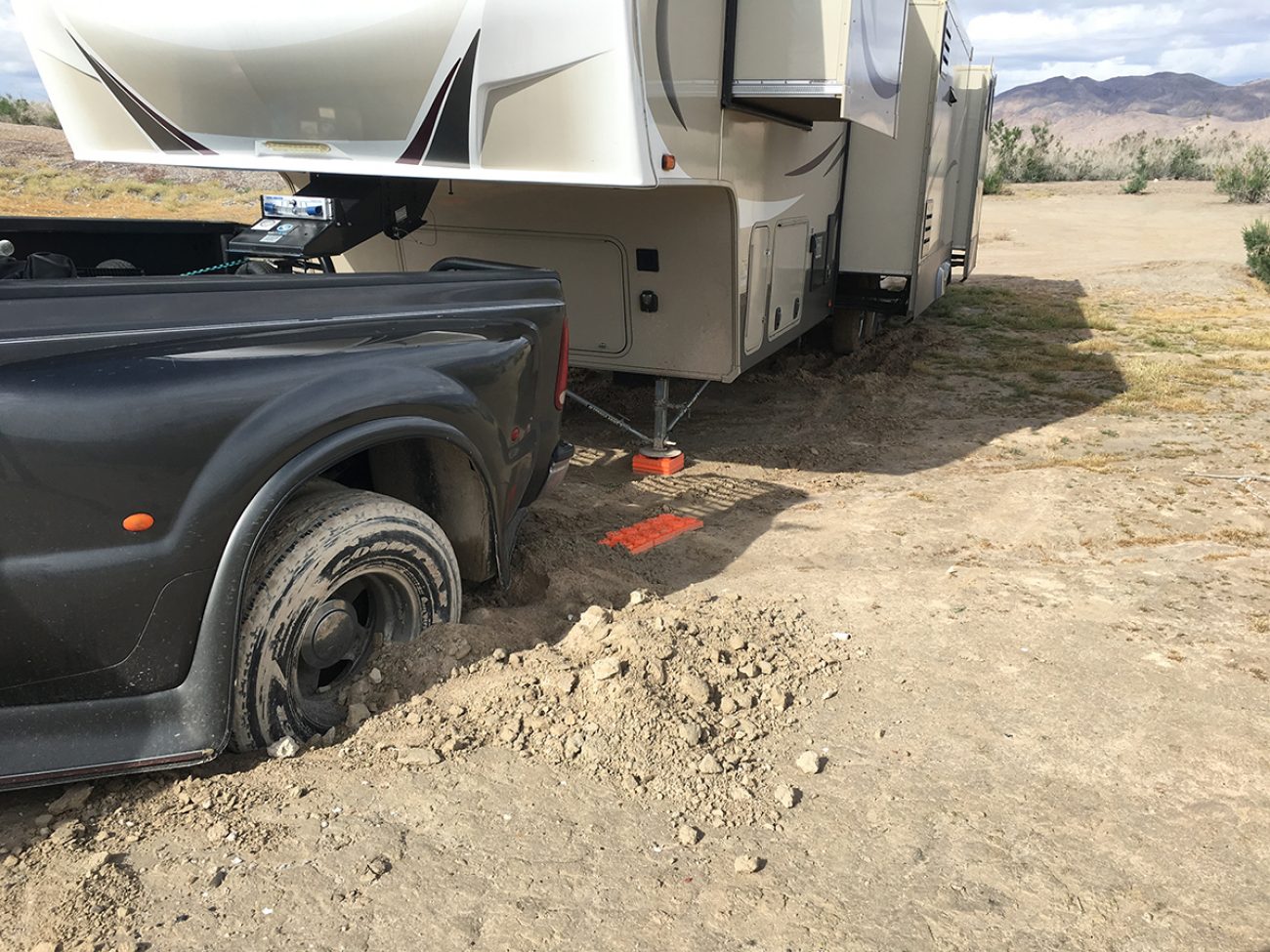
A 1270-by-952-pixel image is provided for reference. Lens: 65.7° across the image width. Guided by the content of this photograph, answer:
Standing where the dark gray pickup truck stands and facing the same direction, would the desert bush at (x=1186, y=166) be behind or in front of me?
behind

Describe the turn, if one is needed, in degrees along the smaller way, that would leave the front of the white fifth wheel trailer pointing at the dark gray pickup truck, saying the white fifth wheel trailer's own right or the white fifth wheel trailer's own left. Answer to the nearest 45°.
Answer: approximately 45° to the white fifth wheel trailer's own left

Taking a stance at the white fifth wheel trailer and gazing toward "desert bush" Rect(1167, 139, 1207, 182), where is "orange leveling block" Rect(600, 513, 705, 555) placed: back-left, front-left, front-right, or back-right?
back-right

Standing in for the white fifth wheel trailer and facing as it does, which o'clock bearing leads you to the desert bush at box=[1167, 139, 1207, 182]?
The desert bush is roughly at 6 o'clock from the white fifth wheel trailer.

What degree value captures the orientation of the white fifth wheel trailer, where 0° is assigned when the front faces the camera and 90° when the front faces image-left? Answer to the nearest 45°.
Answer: approximately 45°

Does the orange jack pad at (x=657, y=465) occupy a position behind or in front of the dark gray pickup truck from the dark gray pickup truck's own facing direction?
behind

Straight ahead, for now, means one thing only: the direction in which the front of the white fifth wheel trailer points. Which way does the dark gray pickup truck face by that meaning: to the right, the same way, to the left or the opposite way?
the same way

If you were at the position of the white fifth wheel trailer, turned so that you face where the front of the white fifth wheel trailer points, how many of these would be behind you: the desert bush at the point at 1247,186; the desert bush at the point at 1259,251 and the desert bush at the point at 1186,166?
3

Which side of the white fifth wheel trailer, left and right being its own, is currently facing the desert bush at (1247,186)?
back

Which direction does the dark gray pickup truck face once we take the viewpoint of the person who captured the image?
facing the viewer and to the left of the viewer

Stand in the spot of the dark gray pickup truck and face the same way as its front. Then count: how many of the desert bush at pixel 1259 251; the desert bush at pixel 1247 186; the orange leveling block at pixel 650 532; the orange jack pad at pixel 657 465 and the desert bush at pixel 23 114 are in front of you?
0

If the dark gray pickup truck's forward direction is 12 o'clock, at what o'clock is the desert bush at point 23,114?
The desert bush is roughly at 4 o'clock from the dark gray pickup truck.

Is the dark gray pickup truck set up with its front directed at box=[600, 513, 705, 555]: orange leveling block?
no

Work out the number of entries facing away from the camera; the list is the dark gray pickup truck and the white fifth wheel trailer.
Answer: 0

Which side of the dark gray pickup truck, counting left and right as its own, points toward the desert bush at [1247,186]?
back

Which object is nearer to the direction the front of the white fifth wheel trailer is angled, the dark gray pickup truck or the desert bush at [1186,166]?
the dark gray pickup truck
